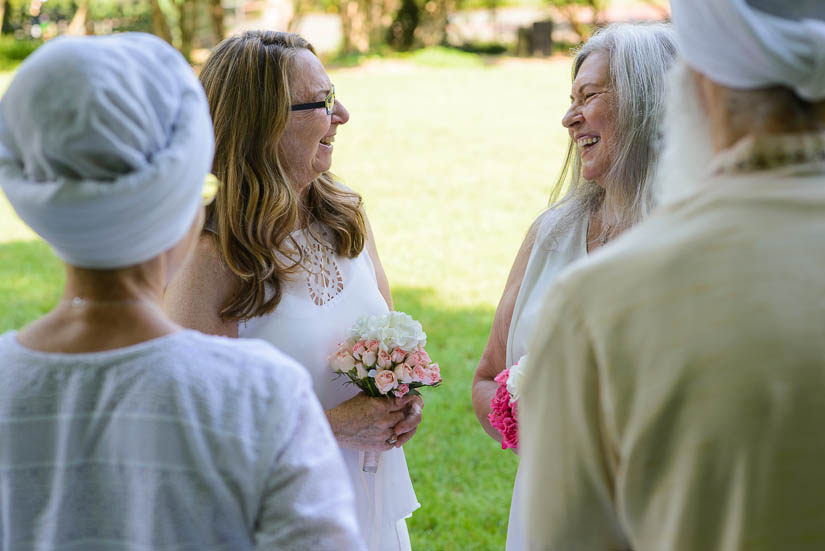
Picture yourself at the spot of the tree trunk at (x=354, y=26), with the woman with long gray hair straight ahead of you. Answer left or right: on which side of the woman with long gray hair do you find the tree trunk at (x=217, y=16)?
right

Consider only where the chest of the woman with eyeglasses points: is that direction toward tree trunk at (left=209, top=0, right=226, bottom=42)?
no

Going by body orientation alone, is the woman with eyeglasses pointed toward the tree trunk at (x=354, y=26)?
no

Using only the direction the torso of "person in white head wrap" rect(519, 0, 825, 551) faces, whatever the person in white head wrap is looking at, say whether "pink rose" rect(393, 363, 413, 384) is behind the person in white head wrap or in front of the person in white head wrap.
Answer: in front

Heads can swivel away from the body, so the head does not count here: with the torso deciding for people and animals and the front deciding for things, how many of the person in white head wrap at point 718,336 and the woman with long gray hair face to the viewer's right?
0

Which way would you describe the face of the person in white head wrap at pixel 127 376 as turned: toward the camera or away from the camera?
away from the camera

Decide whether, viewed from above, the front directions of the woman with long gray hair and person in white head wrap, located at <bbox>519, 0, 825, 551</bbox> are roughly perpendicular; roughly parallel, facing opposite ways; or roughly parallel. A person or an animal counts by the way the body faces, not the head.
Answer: roughly perpendicular

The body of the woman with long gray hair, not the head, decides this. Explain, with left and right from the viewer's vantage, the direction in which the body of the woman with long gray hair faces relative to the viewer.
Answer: facing the viewer and to the left of the viewer

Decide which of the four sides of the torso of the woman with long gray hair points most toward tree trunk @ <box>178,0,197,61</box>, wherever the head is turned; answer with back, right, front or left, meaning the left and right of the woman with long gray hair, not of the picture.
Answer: right

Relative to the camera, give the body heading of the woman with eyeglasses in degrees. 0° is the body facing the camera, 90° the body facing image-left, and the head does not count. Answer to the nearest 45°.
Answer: approximately 315°

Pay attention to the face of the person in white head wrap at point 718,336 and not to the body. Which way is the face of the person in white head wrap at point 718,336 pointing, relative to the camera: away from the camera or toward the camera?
away from the camera

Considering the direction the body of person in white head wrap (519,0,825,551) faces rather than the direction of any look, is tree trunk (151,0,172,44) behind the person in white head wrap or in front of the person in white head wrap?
in front

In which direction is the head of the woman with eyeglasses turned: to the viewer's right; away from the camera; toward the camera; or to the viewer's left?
to the viewer's right

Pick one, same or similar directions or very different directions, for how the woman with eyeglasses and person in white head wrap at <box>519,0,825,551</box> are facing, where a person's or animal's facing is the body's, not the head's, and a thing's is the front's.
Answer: very different directions

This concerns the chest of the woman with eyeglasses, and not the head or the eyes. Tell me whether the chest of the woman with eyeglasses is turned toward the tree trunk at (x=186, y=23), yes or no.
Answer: no

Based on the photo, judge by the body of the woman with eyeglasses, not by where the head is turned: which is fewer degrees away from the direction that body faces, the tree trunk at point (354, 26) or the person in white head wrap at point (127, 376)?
the person in white head wrap

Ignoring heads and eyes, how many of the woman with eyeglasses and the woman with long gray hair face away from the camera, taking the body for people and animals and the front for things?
0
